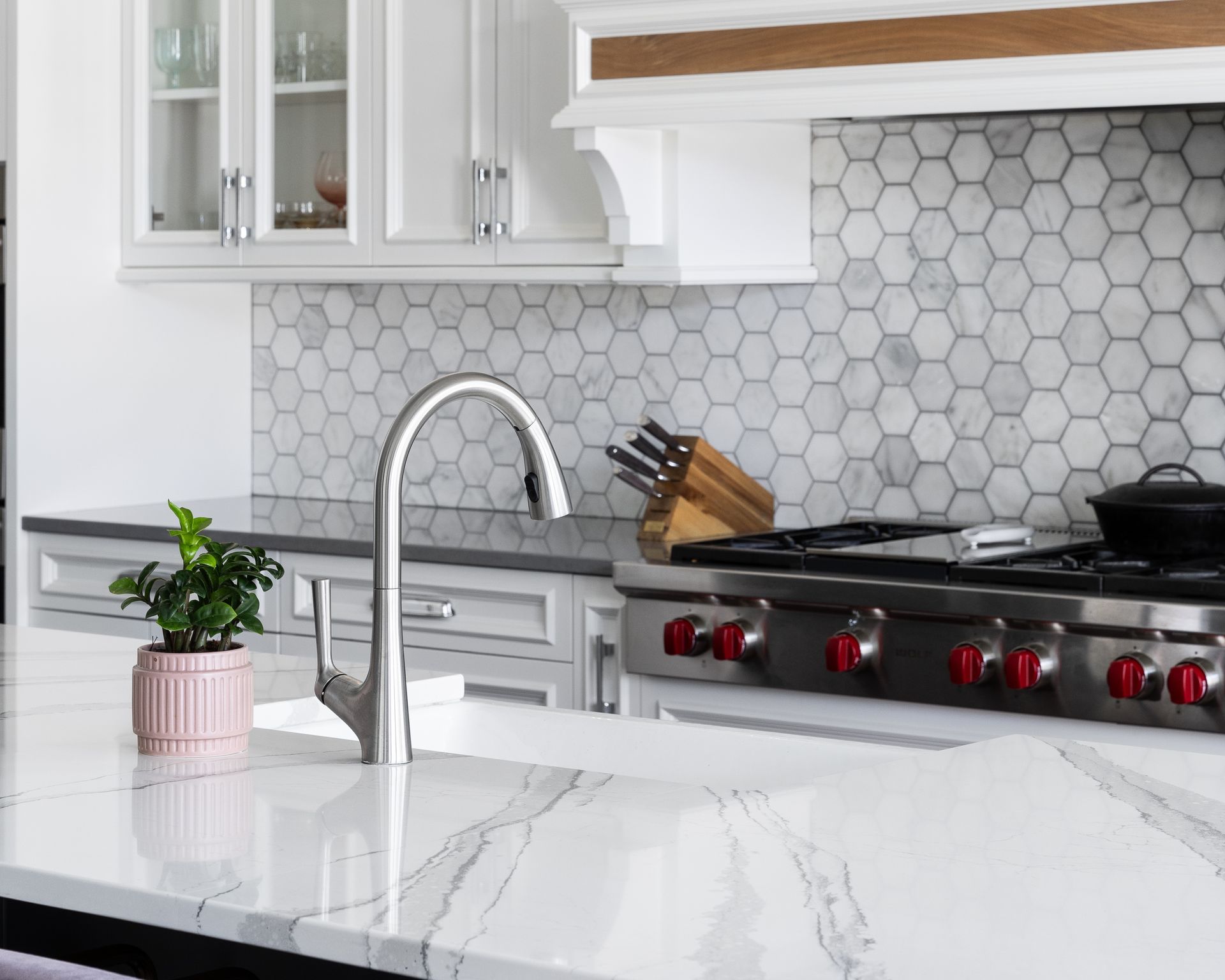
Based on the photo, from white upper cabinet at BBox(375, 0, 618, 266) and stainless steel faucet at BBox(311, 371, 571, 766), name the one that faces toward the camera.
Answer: the white upper cabinet

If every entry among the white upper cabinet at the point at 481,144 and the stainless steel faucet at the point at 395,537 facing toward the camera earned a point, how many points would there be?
1

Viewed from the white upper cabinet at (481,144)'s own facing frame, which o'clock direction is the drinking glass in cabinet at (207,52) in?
The drinking glass in cabinet is roughly at 4 o'clock from the white upper cabinet.

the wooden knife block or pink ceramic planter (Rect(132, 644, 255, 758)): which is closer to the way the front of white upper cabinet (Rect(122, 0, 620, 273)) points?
the pink ceramic planter

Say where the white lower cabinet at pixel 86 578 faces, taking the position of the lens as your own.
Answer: facing the viewer

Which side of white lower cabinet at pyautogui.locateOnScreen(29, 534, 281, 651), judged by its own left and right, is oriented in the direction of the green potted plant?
front

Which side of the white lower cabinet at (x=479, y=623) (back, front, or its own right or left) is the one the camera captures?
front

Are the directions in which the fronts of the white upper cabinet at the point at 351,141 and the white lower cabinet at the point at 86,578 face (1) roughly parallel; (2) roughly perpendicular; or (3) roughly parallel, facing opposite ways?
roughly parallel
